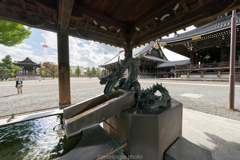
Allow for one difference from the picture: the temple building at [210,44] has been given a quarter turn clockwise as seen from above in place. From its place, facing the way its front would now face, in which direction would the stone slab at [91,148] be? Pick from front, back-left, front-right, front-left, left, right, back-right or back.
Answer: back-left

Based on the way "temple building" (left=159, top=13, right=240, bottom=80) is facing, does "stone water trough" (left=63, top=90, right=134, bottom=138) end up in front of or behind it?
in front

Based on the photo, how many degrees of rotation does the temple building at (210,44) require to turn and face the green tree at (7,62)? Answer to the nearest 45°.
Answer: approximately 45° to its right

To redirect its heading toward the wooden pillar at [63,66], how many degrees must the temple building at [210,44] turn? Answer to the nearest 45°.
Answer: approximately 45° to its left

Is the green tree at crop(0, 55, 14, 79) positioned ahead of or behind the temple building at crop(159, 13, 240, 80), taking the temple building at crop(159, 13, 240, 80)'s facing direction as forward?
ahead

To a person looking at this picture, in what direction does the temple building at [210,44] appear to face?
facing the viewer and to the left of the viewer

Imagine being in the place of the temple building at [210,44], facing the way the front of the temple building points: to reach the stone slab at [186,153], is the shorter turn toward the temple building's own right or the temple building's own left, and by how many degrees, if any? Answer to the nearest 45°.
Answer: approximately 45° to the temple building's own left

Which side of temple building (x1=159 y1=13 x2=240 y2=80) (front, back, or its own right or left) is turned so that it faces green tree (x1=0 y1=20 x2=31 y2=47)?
front
